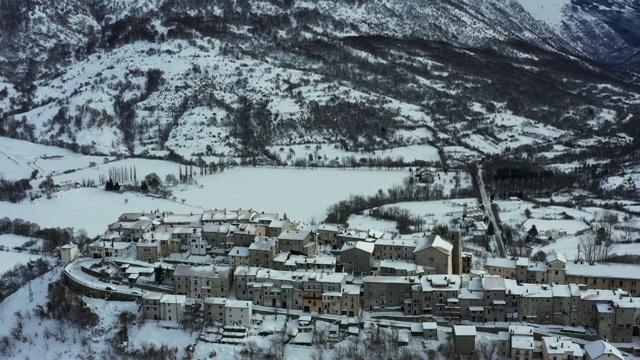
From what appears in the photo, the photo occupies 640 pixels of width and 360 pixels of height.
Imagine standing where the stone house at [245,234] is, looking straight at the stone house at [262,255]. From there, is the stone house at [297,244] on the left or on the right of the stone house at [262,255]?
left

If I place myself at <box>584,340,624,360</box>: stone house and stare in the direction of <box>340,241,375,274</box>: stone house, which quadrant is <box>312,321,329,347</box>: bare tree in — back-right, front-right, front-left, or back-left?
front-left

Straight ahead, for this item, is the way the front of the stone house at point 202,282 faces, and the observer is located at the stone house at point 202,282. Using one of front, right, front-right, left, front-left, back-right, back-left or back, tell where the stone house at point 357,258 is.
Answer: left

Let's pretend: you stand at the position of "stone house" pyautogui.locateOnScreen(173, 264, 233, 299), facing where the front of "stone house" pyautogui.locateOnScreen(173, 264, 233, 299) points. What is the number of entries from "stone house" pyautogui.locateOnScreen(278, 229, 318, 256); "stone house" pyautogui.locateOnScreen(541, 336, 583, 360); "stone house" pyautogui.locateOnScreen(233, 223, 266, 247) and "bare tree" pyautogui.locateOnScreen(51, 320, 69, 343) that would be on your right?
1

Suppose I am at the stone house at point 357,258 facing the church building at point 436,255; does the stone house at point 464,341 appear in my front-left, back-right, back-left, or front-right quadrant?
front-right

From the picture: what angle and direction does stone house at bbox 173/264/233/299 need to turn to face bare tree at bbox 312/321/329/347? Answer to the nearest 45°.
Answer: approximately 45° to its left

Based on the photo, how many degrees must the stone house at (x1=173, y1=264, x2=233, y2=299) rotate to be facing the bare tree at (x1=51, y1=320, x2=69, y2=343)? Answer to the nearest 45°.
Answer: approximately 90° to its right

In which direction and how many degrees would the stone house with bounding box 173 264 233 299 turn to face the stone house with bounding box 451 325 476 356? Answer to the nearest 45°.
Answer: approximately 45° to its left

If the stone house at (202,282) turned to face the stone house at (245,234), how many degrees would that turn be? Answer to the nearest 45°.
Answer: approximately 135° to its left

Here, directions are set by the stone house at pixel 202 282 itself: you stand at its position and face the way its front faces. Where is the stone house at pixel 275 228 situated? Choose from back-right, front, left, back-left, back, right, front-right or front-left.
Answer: back-left

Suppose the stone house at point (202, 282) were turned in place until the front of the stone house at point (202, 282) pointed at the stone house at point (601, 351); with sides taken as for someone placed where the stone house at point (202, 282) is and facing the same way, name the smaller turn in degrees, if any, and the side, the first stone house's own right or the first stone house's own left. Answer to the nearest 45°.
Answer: approximately 45° to the first stone house's own left

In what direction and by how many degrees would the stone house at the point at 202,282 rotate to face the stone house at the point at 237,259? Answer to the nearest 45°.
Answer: approximately 135° to its left

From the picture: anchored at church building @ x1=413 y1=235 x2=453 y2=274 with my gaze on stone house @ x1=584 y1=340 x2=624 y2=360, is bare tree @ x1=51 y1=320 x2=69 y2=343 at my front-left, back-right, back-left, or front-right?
back-right

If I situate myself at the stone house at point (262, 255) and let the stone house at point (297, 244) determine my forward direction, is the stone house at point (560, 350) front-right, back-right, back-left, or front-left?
front-right

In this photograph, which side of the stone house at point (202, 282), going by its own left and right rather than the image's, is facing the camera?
front

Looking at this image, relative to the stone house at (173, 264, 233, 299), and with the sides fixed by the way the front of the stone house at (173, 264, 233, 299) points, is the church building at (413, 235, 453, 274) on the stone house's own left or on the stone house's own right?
on the stone house's own left

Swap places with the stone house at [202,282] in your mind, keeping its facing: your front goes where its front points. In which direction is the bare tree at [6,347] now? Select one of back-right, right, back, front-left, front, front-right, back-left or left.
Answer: right

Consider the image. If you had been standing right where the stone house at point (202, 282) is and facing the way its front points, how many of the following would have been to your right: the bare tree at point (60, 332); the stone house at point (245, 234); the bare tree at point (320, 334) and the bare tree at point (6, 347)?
2
